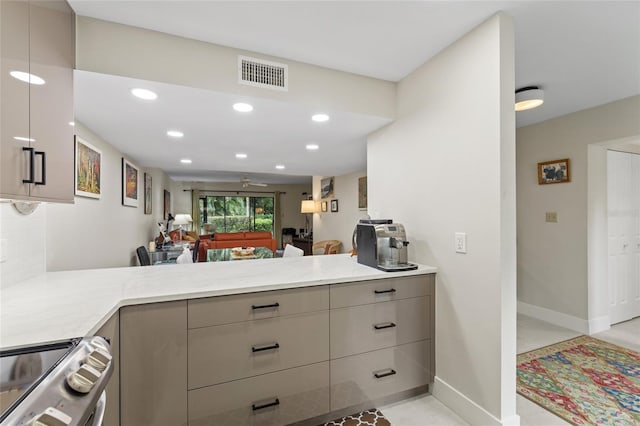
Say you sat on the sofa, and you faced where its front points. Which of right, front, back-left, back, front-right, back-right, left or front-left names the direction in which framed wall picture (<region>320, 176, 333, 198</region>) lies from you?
left

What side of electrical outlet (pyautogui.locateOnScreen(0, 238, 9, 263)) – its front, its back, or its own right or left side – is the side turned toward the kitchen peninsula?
front

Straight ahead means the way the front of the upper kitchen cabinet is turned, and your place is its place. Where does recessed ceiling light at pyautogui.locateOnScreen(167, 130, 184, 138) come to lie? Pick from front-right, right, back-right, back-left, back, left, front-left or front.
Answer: left

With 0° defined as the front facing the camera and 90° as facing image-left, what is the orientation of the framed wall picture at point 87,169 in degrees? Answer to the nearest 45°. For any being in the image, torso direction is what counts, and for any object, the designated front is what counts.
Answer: approximately 315°

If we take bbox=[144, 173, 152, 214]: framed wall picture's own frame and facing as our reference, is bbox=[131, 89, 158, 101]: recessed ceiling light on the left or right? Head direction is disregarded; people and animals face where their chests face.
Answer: on its right

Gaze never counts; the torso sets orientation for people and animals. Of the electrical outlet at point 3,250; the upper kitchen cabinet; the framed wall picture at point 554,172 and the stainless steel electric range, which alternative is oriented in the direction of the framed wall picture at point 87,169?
the framed wall picture at point 554,172

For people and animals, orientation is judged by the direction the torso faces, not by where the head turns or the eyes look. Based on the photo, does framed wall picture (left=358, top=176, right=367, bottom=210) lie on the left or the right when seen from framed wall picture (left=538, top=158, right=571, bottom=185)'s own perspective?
on its right

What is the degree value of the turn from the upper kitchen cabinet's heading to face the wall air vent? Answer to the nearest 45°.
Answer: approximately 45° to its left

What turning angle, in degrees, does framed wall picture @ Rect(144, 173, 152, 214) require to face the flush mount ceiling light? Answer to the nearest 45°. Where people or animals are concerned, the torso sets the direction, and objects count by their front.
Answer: approximately 45° to its right

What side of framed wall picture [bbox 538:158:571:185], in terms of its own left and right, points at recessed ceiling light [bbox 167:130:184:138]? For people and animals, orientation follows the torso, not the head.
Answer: front

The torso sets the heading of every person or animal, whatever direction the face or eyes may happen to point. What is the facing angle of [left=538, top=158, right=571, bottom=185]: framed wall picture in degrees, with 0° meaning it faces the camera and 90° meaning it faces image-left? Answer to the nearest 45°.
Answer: approximately 45°

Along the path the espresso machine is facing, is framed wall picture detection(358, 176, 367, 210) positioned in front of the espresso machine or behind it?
behind

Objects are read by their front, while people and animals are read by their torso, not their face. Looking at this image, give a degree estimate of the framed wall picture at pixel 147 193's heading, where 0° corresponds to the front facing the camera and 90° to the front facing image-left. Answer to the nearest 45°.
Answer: approximately 270°

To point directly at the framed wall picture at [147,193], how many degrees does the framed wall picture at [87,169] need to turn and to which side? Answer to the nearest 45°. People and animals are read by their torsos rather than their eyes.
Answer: approximately 135° to its left

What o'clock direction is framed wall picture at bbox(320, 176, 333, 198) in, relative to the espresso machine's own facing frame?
The framed wall picture is roughly at 7 o'clock from the espresso machine.

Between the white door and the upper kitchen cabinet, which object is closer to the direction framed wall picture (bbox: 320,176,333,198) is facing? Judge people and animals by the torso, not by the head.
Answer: the upper kitchen cabinet

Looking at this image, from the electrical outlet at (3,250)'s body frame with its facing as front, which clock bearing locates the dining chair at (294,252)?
The dining chair is roughly at 10 o'clock from the electrical outlet.
